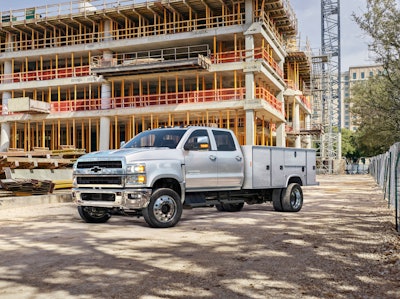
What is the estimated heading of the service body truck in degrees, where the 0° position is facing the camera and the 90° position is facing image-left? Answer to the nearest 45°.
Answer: approximately 45°

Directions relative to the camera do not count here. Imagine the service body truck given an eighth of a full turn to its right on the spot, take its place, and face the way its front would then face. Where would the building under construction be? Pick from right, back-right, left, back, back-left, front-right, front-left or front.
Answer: right

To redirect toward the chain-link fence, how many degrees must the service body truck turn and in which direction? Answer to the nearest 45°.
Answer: approximately 180°
